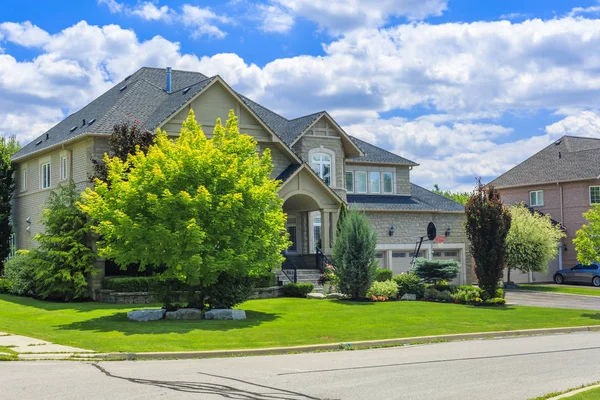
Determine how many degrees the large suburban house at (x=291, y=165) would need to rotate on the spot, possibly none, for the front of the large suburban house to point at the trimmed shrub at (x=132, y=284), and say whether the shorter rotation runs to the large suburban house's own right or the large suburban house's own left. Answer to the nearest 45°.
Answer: approximately 90° to the large suburban house's own right

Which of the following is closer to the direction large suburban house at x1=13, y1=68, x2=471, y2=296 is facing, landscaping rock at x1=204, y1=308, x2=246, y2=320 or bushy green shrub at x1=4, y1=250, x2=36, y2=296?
the landscaping rock

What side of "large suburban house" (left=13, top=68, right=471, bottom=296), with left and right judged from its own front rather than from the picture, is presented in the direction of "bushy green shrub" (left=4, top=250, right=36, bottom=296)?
right

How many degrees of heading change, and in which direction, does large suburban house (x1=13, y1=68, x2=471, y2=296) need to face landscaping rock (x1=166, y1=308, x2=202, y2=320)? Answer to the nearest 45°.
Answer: approximately 45° to its right

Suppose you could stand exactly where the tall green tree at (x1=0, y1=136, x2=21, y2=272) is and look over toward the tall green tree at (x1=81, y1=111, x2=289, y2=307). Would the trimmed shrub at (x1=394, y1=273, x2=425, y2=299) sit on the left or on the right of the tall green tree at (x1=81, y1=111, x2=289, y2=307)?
left

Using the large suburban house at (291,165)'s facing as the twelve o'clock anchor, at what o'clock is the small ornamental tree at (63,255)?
The small ornamental tree is roughly at 3 o'clock from the large suburban house.

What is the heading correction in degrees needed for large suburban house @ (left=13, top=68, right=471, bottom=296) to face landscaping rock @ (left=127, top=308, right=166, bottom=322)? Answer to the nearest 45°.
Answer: approximately 45° to its right

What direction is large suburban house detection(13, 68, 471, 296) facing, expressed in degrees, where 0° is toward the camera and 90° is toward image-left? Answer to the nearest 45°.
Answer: approximately 315°
